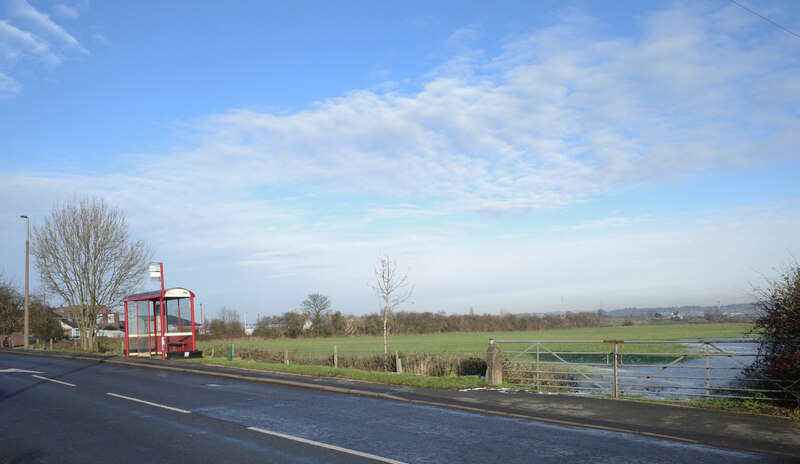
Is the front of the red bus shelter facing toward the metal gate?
no

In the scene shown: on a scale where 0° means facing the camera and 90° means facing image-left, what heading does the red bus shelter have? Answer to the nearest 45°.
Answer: approximately 45°

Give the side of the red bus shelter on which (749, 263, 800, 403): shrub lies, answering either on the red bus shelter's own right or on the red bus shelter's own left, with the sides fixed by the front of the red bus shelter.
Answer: on the red bus shelter's own left
